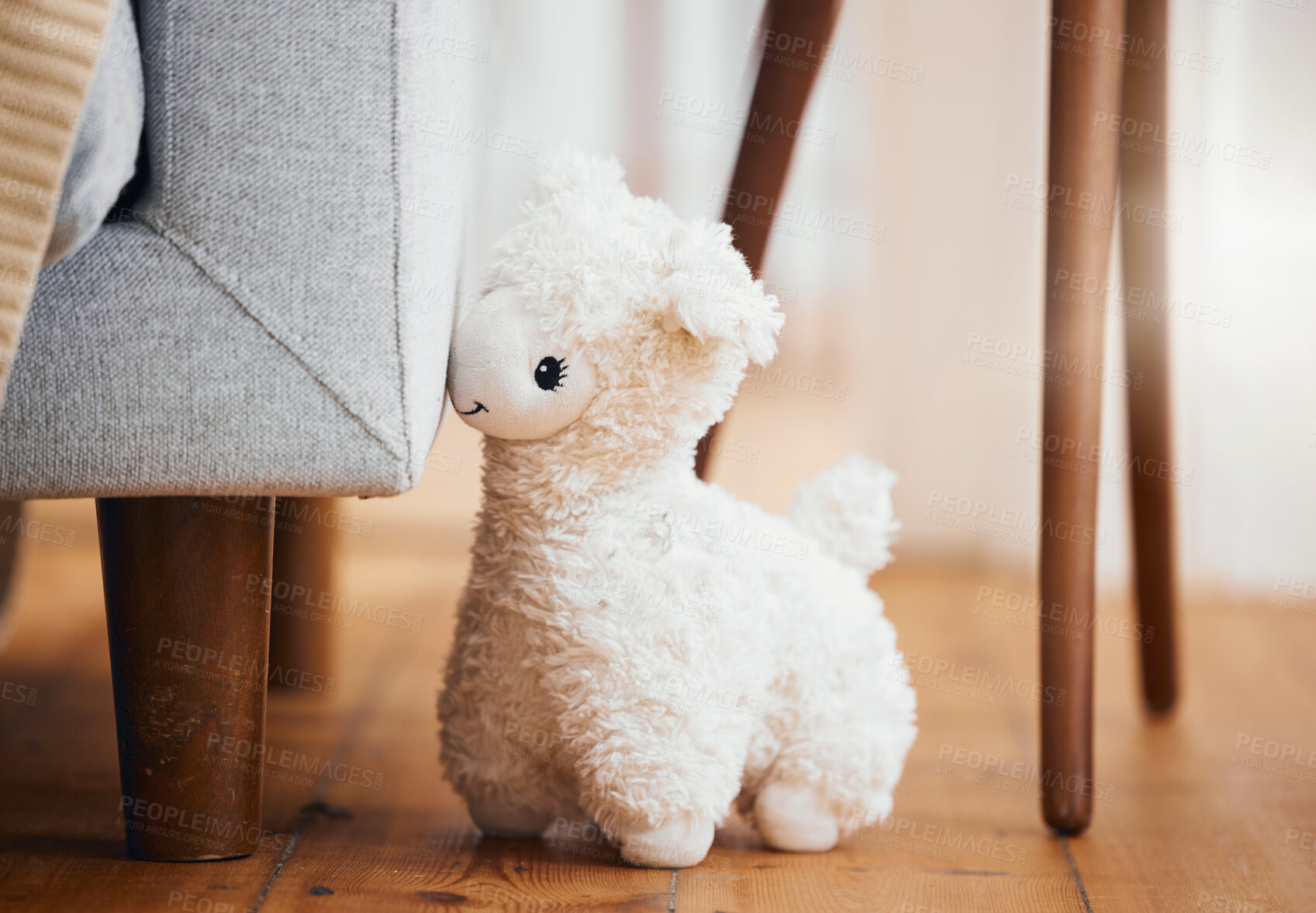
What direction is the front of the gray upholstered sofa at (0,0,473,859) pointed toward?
toward the camera
